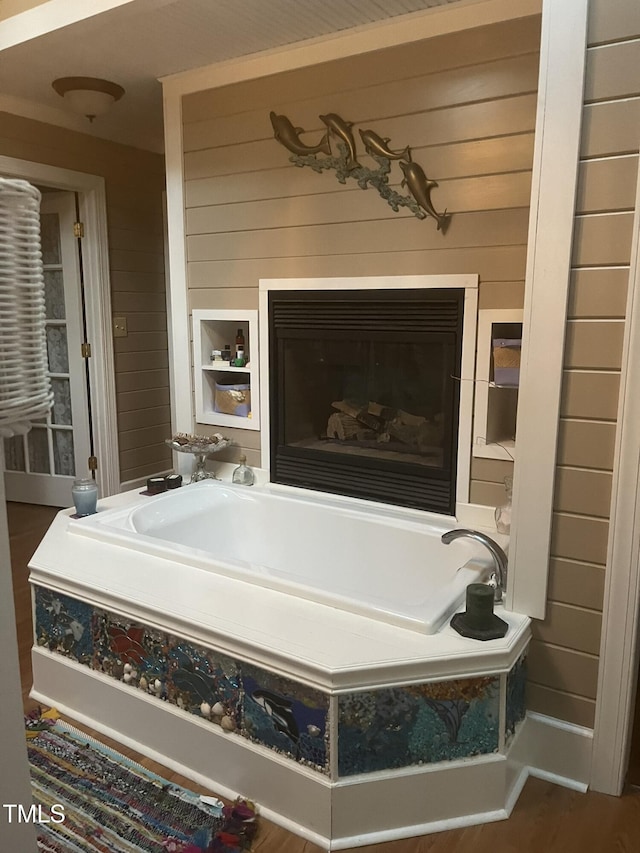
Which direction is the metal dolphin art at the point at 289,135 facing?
to the viewer's left

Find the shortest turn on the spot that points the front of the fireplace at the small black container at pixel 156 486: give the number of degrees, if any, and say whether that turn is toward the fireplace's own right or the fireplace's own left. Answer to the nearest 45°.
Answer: approximately 45° to the fireplace's own right

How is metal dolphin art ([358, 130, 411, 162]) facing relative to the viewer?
to the viewer's left

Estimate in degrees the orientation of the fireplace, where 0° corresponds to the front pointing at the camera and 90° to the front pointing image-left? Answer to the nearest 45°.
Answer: approximately 45°

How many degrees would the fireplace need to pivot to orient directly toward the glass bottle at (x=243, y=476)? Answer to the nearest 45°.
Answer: approximately 45° to its right

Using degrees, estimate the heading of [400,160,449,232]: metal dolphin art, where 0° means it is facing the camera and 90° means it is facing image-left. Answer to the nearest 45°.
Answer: approximately 90°

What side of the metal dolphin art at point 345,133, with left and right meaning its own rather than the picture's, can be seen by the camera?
left
